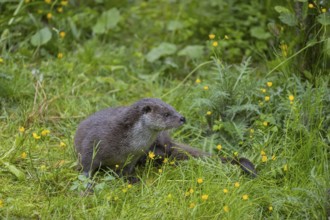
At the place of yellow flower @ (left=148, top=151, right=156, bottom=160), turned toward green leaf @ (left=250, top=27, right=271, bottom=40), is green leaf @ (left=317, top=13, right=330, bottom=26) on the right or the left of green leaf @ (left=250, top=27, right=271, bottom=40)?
right

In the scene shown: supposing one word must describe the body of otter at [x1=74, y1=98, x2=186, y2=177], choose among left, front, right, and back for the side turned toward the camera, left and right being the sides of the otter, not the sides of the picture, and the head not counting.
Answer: right

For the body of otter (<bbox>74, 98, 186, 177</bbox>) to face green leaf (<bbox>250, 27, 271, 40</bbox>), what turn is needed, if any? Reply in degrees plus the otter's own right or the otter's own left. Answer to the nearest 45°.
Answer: approximately 45° to the otter's own left

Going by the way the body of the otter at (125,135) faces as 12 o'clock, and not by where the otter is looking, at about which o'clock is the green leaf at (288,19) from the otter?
The green leaf is roughly at 11 o'clock from the otter.
